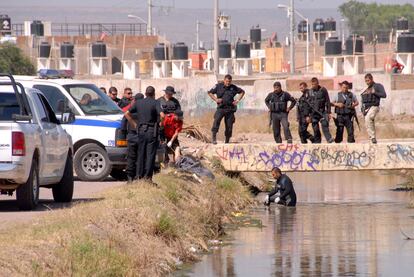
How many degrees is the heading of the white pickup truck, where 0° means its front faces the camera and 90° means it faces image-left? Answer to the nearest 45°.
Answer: approximately 225°

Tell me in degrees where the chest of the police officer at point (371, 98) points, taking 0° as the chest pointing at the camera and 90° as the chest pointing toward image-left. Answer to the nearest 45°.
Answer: approximately 45°

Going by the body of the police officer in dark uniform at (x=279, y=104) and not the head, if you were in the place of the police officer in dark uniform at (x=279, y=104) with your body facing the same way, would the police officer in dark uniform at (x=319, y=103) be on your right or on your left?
on your left

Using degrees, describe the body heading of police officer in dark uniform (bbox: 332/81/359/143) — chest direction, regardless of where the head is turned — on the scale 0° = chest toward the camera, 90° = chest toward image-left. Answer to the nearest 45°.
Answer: approximately 0°
